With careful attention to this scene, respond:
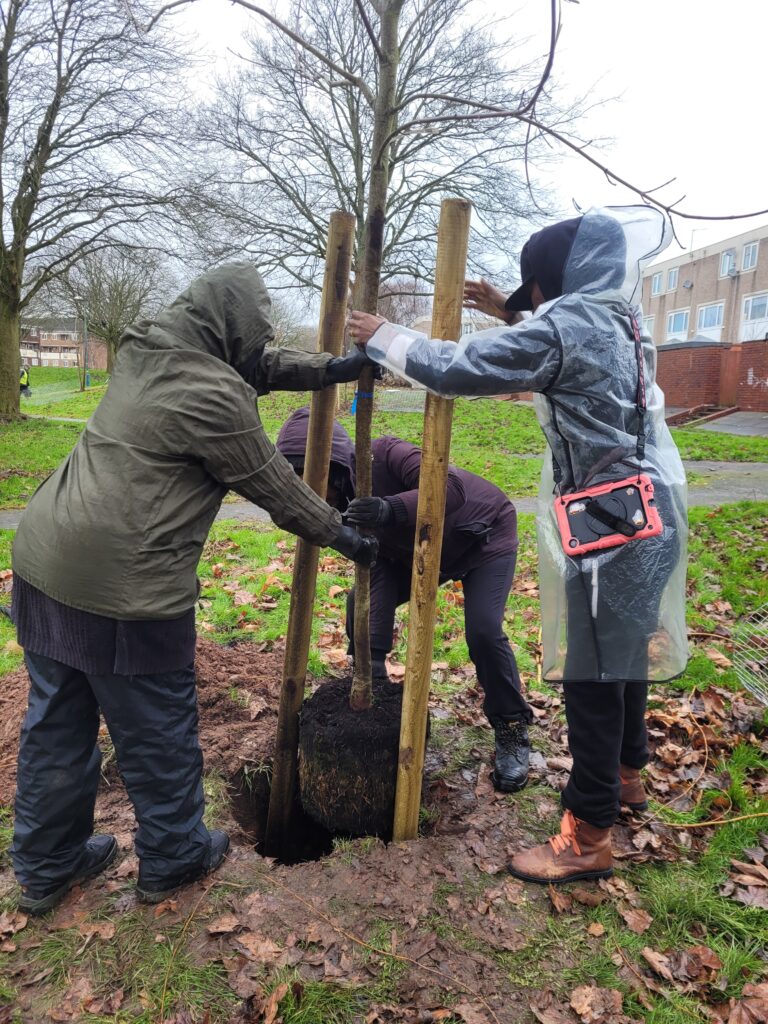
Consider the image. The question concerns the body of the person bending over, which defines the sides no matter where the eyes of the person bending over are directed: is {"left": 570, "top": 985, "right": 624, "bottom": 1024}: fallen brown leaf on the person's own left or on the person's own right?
on the person's own left

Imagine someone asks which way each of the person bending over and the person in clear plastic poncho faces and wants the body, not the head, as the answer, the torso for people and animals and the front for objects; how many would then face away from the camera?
0

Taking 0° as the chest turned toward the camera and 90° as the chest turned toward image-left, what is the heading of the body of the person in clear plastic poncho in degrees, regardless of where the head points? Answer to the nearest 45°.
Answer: approximately 90°

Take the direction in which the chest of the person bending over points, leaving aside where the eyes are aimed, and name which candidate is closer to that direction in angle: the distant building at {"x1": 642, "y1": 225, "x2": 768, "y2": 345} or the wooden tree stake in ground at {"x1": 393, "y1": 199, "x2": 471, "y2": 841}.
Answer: the wooden tree stake in ground

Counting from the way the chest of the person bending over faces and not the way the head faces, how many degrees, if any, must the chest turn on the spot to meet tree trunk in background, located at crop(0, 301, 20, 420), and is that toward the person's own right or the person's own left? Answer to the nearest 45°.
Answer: approximately 90° to the person's own right

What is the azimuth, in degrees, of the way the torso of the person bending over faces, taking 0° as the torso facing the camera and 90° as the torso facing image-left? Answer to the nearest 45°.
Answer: approximately 45°

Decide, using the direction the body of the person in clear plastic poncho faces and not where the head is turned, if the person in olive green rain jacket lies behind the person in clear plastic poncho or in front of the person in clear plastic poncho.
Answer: in front

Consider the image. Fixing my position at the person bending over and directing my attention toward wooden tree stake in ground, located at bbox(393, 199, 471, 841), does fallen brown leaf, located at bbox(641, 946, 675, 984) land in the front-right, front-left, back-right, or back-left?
front-left

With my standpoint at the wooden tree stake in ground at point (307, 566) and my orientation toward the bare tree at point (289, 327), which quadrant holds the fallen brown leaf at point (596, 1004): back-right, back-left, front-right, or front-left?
back-right

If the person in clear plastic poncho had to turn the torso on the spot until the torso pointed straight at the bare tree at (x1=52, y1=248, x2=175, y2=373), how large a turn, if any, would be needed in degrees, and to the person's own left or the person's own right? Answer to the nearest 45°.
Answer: approximately 45° to the person's own right

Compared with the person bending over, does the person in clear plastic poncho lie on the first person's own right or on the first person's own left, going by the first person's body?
on the first person's own left
